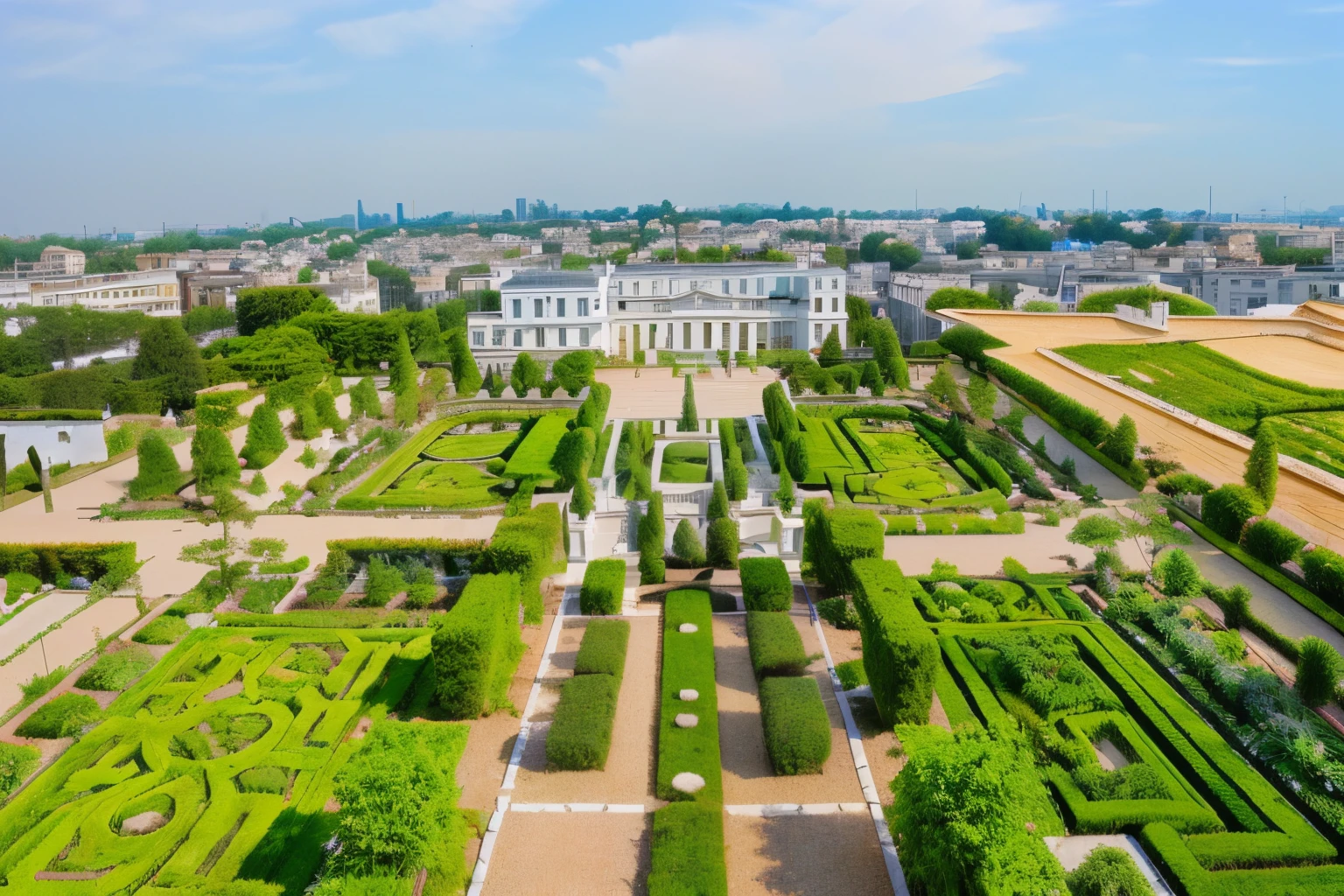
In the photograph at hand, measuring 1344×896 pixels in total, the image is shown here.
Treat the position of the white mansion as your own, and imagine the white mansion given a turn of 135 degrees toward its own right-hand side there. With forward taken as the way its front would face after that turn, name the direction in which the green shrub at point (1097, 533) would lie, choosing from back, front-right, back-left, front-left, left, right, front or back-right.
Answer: back-left

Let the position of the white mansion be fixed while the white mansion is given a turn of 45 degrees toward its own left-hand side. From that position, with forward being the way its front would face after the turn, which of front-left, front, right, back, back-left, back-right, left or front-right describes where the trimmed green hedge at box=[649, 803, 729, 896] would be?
front-right

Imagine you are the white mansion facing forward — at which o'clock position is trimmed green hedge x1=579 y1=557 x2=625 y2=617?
The trimmed green hedge is roughly at 12 o'clock from the white mansion.

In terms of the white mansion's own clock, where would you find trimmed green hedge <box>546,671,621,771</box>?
The trimmed green hedge is roughly at 12 o'clock from the white mansion.

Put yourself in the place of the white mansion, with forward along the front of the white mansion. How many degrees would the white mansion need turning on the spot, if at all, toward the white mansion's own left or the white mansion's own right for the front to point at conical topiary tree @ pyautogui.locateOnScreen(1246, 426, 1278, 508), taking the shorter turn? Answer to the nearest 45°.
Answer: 0° — it already faces it

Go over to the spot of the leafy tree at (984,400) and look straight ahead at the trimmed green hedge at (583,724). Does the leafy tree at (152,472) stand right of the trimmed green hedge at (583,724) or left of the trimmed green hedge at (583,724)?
right

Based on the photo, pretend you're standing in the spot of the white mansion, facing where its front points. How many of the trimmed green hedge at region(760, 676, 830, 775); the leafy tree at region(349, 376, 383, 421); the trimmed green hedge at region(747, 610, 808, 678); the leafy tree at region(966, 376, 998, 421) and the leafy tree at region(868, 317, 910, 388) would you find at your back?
0

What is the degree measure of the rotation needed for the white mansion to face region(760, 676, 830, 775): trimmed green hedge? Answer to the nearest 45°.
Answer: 0° — it already faces it

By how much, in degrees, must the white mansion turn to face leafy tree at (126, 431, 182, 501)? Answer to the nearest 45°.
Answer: approximately 45° to its right

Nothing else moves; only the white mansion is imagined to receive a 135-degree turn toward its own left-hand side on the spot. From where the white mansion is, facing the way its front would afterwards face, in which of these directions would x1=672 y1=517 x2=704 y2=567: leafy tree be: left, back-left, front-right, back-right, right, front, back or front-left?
back-right

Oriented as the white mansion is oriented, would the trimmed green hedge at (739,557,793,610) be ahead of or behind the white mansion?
ahead

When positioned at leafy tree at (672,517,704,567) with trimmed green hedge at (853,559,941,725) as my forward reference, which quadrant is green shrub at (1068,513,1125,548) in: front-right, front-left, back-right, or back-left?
front-left

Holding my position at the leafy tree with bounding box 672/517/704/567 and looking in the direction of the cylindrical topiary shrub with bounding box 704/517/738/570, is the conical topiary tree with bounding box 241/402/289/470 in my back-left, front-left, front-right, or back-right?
back-left

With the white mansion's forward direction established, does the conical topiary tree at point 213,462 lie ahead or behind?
ahead

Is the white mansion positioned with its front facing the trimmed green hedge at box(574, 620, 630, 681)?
yes

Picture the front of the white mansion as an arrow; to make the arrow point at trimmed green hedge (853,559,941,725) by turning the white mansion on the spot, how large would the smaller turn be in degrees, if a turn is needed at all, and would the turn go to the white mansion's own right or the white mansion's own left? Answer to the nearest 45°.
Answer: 0° — it already faces it

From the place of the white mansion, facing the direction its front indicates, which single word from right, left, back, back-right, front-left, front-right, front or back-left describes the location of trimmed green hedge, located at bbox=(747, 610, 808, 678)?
front

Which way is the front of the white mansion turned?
toward the camera

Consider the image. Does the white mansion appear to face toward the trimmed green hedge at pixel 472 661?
yes
